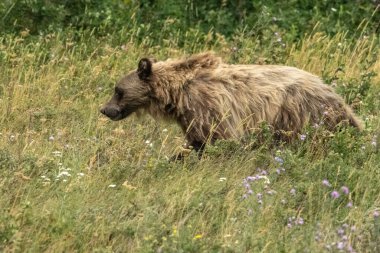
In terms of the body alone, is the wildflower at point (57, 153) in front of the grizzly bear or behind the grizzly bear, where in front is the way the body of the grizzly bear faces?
in front

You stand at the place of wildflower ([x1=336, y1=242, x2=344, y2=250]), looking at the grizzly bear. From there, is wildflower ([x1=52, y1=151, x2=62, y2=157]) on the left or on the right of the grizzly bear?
left

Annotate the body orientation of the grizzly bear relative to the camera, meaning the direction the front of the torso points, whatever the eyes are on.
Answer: to the viewer's left
